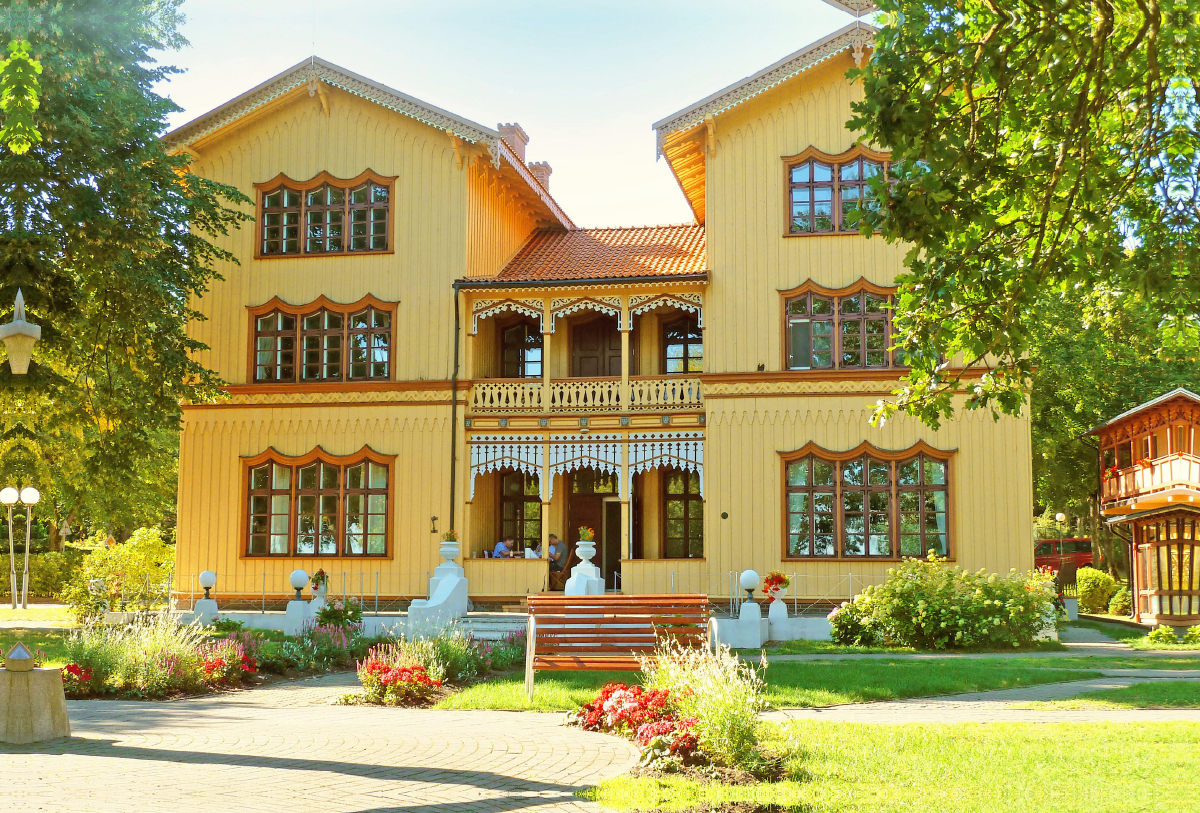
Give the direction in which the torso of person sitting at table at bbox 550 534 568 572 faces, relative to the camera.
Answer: to the viewer's left

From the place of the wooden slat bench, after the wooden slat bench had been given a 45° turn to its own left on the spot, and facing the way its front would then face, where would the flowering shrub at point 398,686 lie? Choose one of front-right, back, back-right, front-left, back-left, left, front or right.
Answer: back-right

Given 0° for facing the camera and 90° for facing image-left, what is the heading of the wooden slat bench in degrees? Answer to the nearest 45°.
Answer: approximately 0°

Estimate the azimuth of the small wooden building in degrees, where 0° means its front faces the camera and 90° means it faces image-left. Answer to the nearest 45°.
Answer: approximately 45°

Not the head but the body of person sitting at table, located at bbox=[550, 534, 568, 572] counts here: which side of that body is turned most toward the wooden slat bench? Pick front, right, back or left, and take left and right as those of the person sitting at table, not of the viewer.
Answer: left

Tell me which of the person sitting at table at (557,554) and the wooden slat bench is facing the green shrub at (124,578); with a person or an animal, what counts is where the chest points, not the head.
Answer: the person sitting at table

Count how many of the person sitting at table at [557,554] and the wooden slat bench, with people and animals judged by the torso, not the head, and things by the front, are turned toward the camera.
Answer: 1

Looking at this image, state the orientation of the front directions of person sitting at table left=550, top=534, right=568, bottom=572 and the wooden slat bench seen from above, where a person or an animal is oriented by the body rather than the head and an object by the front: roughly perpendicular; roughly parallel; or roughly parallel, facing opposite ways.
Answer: roughly perpendicular

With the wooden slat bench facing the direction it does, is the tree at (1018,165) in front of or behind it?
in front

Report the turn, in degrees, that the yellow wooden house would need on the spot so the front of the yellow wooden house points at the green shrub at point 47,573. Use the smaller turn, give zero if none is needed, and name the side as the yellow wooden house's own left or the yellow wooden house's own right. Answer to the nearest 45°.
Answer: approximately 135° to the yellow wooden house's own right

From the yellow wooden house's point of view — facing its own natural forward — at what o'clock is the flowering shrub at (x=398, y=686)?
The flowering shrub is roughly at 12 o'clock from the yellow wooden house.
